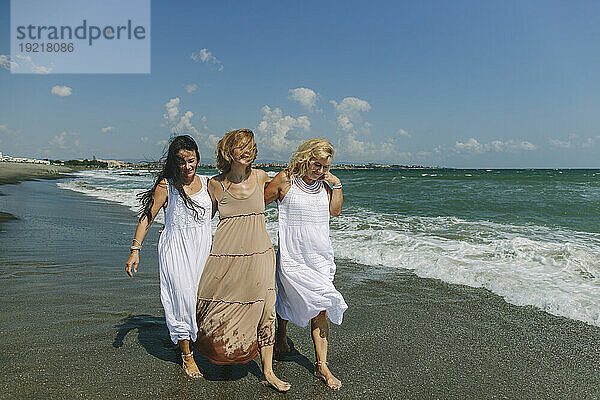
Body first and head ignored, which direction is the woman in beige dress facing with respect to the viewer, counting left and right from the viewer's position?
facing the viewer

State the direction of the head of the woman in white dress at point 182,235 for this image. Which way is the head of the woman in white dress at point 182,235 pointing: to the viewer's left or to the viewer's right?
to the viewer's right

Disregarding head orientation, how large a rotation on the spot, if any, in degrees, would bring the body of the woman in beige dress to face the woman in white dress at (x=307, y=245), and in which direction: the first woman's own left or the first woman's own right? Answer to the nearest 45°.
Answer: approximately 90° to the first woman's own left
